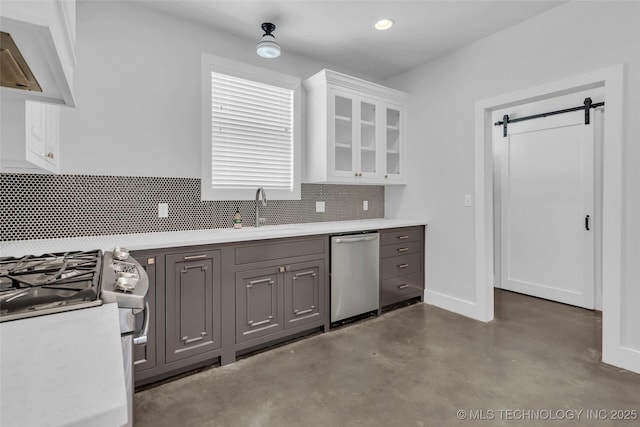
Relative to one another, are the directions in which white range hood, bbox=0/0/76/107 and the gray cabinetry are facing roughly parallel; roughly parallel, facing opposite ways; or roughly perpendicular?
roughly perpendicular

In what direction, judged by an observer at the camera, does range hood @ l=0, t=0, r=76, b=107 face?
facing to the right of the viewer

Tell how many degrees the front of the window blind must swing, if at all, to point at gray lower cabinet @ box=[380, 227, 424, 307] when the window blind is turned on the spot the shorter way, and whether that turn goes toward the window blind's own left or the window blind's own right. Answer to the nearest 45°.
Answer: approximately 45° to the window blind's own left

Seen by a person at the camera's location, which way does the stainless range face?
facing to the right of the viewer

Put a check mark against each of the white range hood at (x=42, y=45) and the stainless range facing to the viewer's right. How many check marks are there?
2

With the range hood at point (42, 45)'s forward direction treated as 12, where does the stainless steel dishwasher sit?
The stainless steel dishwasher is roughly at 11 o'clock from the range hood.

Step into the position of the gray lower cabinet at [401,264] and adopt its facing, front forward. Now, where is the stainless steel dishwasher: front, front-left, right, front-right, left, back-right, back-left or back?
right

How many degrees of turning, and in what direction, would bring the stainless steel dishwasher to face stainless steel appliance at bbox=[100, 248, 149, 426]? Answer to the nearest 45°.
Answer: approximately 45° to its right

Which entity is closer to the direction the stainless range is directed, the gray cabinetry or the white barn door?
the white barn door

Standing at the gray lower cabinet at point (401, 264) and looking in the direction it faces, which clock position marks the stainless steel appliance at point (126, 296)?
The stainless steel appliance is roughly at 2 o'clock from the gray lower cabinet.

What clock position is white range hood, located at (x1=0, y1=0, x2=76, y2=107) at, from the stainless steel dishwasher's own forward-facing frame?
The white range hood is roughly at 2 o'clock from the stainless steel dishwasher.

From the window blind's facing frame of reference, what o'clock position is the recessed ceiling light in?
The recessed ceiling light is roughly at 11 o'clock from the window blind.

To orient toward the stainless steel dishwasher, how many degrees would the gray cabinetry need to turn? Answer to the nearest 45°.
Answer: approximately 90° to its left

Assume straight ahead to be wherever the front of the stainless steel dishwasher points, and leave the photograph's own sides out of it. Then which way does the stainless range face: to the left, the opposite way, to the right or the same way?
to the left
